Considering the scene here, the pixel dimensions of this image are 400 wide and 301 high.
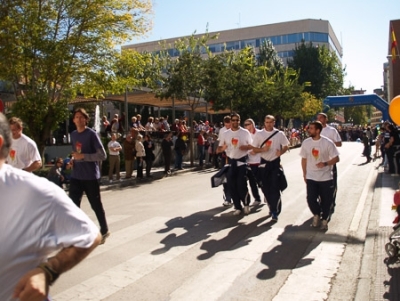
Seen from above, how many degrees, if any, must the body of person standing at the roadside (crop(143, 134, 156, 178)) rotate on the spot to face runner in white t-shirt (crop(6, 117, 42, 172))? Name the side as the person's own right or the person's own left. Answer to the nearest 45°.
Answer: approximately 45° to the person's own right

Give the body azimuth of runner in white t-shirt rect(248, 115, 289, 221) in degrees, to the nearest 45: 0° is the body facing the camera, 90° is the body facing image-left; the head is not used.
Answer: approximately 0°

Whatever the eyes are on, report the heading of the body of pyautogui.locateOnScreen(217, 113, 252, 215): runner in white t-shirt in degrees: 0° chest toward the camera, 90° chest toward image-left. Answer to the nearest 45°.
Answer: approximately 0°

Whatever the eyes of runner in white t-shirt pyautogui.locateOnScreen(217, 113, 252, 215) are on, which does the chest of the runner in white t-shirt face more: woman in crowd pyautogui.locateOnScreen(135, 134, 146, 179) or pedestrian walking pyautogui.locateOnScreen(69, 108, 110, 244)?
the pedestrian walking

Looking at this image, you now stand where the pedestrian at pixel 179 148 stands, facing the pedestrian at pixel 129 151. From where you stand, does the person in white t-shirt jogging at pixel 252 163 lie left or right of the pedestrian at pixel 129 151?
left

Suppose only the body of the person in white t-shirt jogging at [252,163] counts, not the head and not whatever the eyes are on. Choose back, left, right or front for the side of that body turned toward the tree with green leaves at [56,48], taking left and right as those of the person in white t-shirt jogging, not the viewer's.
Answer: right

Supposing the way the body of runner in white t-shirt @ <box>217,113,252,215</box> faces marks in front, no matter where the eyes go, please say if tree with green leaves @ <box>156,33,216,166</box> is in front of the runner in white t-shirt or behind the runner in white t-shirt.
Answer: behind

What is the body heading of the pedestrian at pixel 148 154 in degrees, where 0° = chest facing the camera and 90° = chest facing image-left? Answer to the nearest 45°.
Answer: approximately 315°

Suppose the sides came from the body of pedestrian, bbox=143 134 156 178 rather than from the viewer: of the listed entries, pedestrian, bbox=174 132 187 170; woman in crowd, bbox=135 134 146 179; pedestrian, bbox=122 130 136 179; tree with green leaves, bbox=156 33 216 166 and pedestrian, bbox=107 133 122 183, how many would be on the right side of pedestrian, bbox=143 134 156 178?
3

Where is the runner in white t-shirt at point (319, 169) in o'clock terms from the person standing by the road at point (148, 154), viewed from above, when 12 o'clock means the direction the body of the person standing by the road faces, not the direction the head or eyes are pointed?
The runner in white t-shirt is roughly at 1 o'clock from the person standing by the road.

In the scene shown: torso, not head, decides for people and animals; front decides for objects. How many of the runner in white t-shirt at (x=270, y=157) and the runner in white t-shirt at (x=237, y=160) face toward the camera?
2
